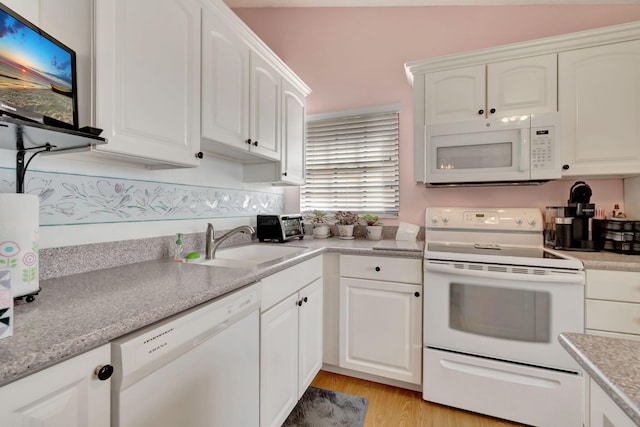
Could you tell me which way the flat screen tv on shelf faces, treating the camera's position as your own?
facing the viewer and to the right of the viewer

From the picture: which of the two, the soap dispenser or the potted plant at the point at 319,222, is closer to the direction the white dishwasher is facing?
the potted plant

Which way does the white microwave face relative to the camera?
toward the camera

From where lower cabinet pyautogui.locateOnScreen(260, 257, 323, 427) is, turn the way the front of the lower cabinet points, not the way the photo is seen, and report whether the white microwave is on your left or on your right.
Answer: on your left

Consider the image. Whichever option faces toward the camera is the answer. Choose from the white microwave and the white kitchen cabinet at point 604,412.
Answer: the white microwave

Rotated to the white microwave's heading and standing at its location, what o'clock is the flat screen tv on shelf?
The flat screen tv on shelf is roughly at 1 o'clock from the white microwave.

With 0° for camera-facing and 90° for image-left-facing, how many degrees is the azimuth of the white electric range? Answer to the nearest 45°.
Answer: approximately 0°

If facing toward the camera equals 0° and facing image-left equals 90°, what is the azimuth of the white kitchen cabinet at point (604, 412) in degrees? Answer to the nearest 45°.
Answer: approximately 90°

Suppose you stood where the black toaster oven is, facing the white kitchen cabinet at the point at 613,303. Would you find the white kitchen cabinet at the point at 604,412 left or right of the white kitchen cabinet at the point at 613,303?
right

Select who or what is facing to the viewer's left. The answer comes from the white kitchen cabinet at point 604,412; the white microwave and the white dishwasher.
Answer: the white kitchen cabinet

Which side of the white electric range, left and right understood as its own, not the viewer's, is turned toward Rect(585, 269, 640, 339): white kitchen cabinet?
left

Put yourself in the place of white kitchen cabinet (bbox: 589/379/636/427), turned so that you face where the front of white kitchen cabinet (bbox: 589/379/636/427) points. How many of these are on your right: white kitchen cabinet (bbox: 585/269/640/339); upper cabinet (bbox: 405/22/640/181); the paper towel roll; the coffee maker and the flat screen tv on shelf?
3
